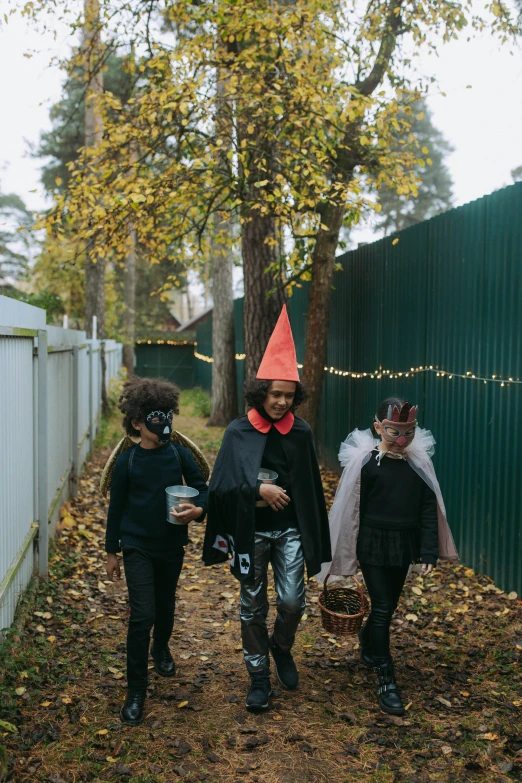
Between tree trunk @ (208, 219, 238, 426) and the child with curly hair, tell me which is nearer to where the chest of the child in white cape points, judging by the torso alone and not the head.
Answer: the child with curly hair

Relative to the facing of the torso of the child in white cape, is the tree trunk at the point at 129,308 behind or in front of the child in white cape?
behind

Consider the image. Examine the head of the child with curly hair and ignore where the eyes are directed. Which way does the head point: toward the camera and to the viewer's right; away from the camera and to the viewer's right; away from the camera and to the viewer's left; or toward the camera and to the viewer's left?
toward the camera and to the viewer's right

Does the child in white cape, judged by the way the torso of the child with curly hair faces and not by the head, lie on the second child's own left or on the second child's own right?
on the second child's own left

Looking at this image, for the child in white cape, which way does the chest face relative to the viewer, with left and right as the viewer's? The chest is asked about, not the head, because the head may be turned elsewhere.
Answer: facing the viewer

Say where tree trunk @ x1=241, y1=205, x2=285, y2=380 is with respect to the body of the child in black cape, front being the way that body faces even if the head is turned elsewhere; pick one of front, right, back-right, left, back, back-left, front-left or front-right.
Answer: back

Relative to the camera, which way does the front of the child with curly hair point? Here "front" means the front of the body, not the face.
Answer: toward the camera

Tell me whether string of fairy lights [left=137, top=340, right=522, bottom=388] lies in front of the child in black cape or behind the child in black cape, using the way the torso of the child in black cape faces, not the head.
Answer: behind

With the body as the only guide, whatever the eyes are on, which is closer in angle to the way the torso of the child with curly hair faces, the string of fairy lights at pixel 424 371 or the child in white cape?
the child in white cape

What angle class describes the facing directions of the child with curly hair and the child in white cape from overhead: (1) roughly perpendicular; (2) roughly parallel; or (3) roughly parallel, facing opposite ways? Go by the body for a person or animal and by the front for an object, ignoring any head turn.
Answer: roughly parallel

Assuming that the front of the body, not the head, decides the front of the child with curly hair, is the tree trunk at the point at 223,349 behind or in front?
behind

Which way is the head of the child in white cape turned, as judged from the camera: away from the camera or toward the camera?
toward the camera

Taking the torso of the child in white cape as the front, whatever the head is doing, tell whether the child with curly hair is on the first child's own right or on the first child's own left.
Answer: on the first child's own right

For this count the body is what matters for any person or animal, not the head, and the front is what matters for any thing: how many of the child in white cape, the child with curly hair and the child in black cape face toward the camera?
3
